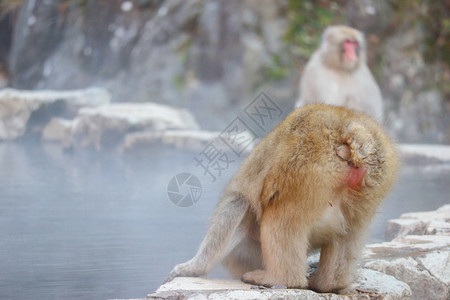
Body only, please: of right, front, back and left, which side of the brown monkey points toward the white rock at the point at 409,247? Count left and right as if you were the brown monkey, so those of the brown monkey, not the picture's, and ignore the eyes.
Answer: right

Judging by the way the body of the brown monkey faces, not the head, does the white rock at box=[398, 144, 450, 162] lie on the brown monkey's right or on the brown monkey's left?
on the brown monkey's right

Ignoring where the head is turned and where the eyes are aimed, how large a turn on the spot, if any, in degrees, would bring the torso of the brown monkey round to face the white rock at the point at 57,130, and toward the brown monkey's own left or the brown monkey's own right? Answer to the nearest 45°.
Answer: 0° — it already faces it

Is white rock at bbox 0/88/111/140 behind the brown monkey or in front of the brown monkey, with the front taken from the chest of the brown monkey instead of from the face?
in front

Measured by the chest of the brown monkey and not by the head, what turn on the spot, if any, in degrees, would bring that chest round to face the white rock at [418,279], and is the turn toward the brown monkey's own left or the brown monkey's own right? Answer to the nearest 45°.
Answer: approximately 90° to the brown monkey's own right

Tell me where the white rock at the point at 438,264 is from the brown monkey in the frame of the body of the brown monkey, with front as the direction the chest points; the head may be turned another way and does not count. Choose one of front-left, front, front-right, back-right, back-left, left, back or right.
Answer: right

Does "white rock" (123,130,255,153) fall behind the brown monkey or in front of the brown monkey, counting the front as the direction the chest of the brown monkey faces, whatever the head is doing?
in front

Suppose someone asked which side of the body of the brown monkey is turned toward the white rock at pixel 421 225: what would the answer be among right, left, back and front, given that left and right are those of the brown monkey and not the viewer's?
right

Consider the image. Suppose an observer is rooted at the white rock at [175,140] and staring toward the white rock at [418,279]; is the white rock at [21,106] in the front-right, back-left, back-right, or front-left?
back-right

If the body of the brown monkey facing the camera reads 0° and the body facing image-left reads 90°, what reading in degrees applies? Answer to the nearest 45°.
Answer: approximately 135°

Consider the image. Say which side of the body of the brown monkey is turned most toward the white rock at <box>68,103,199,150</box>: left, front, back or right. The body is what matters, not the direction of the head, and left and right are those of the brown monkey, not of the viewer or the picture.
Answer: front
